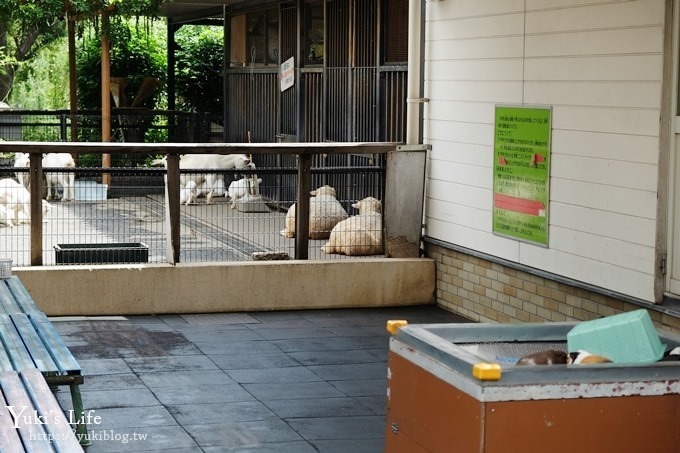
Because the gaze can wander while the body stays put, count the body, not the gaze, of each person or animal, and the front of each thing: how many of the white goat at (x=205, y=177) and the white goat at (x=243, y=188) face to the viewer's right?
2

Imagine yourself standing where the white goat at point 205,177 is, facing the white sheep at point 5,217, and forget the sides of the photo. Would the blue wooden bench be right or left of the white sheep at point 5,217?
left

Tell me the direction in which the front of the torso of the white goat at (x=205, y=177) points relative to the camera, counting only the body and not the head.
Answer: to the viewer's right

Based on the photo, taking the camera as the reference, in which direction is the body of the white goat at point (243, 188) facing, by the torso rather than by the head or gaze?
to the viewer's right

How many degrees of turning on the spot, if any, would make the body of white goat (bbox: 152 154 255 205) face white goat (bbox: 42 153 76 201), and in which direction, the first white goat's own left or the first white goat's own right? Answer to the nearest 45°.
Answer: approximately 180°

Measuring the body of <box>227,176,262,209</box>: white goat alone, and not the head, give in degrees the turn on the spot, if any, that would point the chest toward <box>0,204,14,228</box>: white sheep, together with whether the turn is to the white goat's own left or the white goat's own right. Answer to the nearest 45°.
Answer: approximately 135° to the white goat's own right

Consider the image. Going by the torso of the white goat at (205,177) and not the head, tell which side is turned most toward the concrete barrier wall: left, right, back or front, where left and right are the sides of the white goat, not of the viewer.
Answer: right

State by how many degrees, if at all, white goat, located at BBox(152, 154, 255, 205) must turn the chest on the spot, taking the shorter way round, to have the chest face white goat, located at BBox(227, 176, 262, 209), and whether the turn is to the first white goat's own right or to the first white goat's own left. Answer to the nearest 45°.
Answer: approximately 45° to the first white goat's own right
